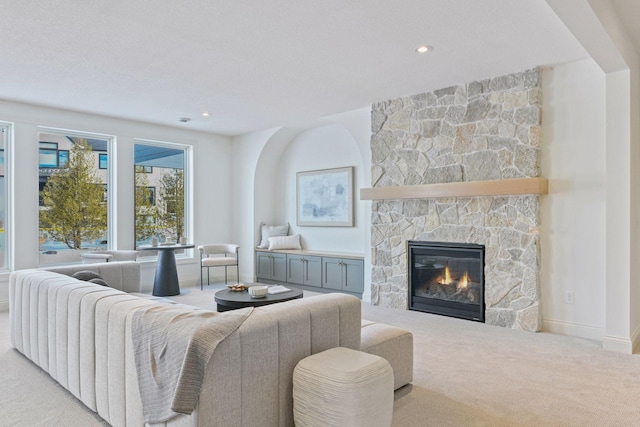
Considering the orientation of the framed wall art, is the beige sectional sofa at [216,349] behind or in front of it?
in front

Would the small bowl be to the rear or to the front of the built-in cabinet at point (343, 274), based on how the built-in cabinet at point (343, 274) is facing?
to the front

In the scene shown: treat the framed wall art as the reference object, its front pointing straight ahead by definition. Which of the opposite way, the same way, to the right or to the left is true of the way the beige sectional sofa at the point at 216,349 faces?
the opposite way

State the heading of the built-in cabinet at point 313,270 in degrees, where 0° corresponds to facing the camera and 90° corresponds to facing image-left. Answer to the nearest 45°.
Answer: approximately 45°

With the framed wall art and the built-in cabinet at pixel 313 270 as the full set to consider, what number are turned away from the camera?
0

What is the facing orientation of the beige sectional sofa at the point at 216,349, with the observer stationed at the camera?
facing away from the viewer and to the right of the viewer

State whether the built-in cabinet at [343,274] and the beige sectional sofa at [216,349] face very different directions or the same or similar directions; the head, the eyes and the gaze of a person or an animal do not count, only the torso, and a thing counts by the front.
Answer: very different directions

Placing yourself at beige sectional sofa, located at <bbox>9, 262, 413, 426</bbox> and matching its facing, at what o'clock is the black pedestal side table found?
The black pedestal side table is roughly at 10 o'clock from the beige sectional sofa.

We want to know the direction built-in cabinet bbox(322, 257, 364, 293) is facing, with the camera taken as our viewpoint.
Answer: facing the viewer and to the left of the viewer

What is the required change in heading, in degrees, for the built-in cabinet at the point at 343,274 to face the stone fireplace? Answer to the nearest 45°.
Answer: approximately 90° to its left

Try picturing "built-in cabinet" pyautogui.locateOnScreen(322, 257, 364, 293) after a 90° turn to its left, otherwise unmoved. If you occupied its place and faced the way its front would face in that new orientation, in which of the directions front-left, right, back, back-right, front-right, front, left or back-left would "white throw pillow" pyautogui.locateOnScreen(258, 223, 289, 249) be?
back

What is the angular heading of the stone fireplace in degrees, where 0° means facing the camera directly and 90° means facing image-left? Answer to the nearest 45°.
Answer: approximately 45°

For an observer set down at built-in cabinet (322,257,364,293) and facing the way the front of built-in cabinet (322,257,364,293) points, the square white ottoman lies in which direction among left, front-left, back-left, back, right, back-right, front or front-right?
front-left
